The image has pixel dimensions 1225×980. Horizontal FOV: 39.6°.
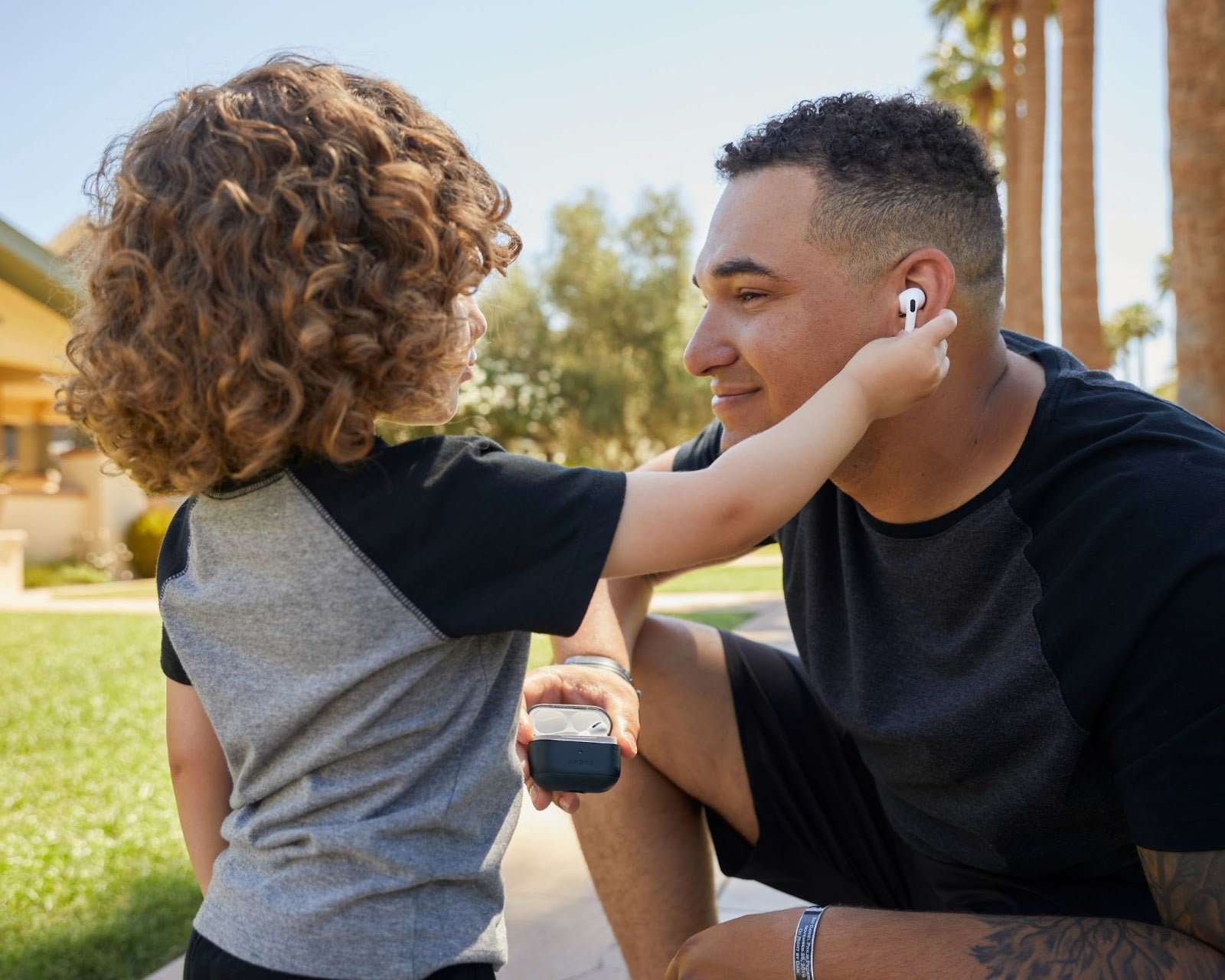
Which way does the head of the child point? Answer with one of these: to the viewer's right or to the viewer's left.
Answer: to the viewer's right

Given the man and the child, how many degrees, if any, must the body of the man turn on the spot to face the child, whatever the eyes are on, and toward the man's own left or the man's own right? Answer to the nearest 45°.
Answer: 0° — they already face them

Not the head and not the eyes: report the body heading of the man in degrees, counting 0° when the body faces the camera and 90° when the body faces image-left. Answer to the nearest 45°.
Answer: approximately 45°

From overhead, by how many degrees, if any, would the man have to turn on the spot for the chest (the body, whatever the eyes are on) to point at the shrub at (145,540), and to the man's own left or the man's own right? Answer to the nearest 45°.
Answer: approximately 90° to the man's own right

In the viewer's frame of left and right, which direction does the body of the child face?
facing away from the viewer and to the right of the viewer

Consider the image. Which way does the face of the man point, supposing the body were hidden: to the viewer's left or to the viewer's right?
to the viewer's left

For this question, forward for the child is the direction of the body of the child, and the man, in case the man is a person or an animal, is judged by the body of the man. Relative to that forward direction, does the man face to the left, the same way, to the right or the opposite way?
the opposite way
